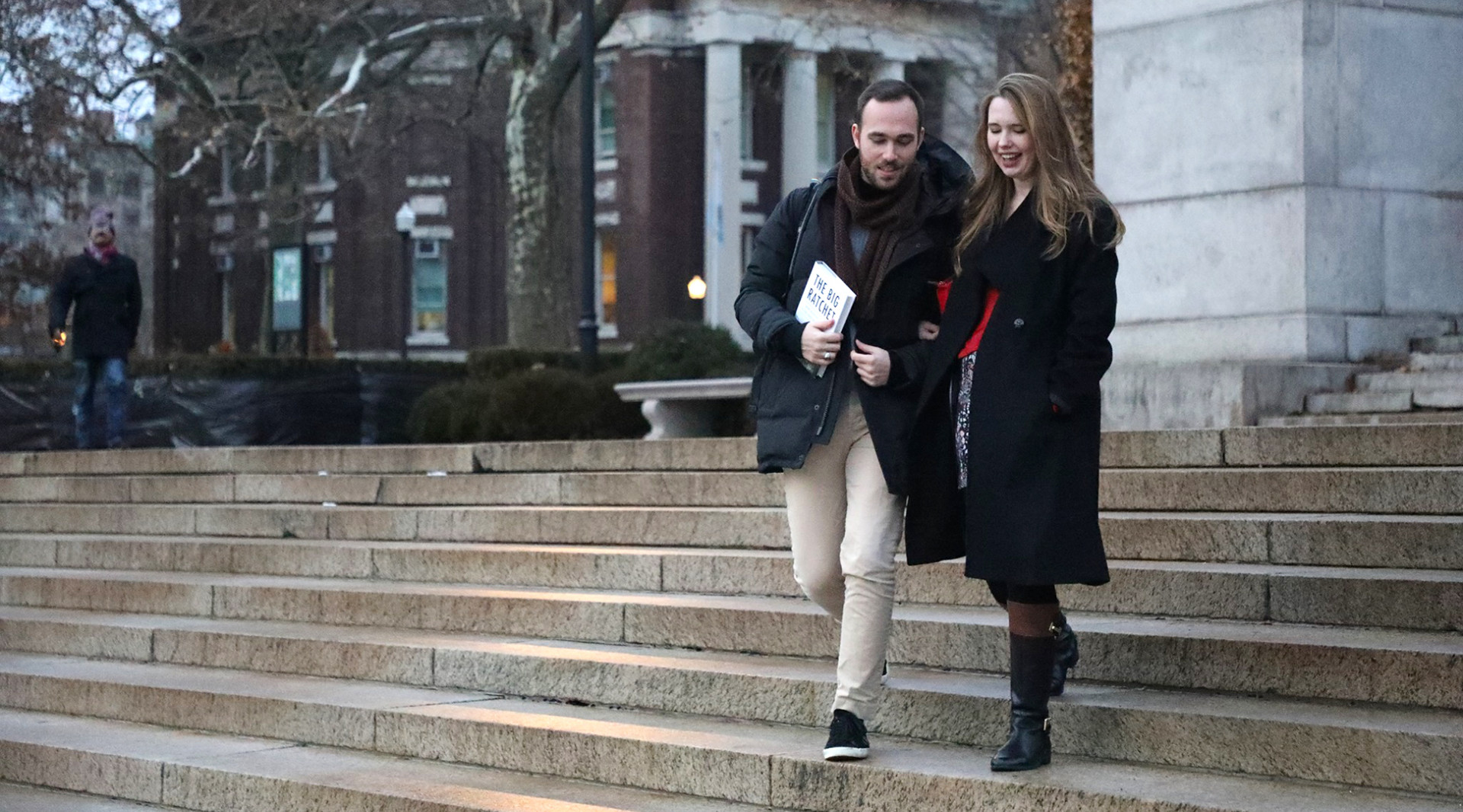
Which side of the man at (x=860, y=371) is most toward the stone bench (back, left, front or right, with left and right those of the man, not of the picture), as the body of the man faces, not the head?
back

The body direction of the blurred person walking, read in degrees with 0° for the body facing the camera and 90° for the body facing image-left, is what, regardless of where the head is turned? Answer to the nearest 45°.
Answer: approximately 0°

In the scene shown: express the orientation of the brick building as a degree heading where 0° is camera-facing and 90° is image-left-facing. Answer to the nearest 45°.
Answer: approximately 315°

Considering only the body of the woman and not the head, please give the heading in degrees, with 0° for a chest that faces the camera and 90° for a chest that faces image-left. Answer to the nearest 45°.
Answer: approximately 45°

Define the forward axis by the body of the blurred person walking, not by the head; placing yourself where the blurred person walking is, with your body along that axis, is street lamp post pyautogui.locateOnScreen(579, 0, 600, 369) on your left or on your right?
on your left

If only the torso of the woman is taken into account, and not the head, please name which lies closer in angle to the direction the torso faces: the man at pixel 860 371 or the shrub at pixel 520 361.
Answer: the man

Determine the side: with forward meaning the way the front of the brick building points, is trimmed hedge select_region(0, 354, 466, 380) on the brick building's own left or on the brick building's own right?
on the brick building's own right

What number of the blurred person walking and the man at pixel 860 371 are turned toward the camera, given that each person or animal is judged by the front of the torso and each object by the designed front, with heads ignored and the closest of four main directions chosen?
2

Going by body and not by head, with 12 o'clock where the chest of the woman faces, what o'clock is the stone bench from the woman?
The stone bench is roughly at 4 o'clock from the woman.
